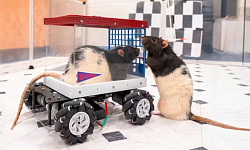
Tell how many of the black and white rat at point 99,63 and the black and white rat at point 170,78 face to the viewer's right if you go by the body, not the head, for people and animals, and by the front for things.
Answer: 1

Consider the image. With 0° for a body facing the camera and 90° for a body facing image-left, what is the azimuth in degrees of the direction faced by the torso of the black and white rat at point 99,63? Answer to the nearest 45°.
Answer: approximately 270°

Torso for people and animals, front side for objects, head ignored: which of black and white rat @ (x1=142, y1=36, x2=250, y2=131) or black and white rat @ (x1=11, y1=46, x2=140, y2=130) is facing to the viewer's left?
black and white rat @ (x1=142, y1=36, x2=250, y2=131)

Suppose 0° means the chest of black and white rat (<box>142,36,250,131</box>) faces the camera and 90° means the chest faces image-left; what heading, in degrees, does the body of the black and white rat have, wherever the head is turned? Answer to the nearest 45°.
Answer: approximately 90°
